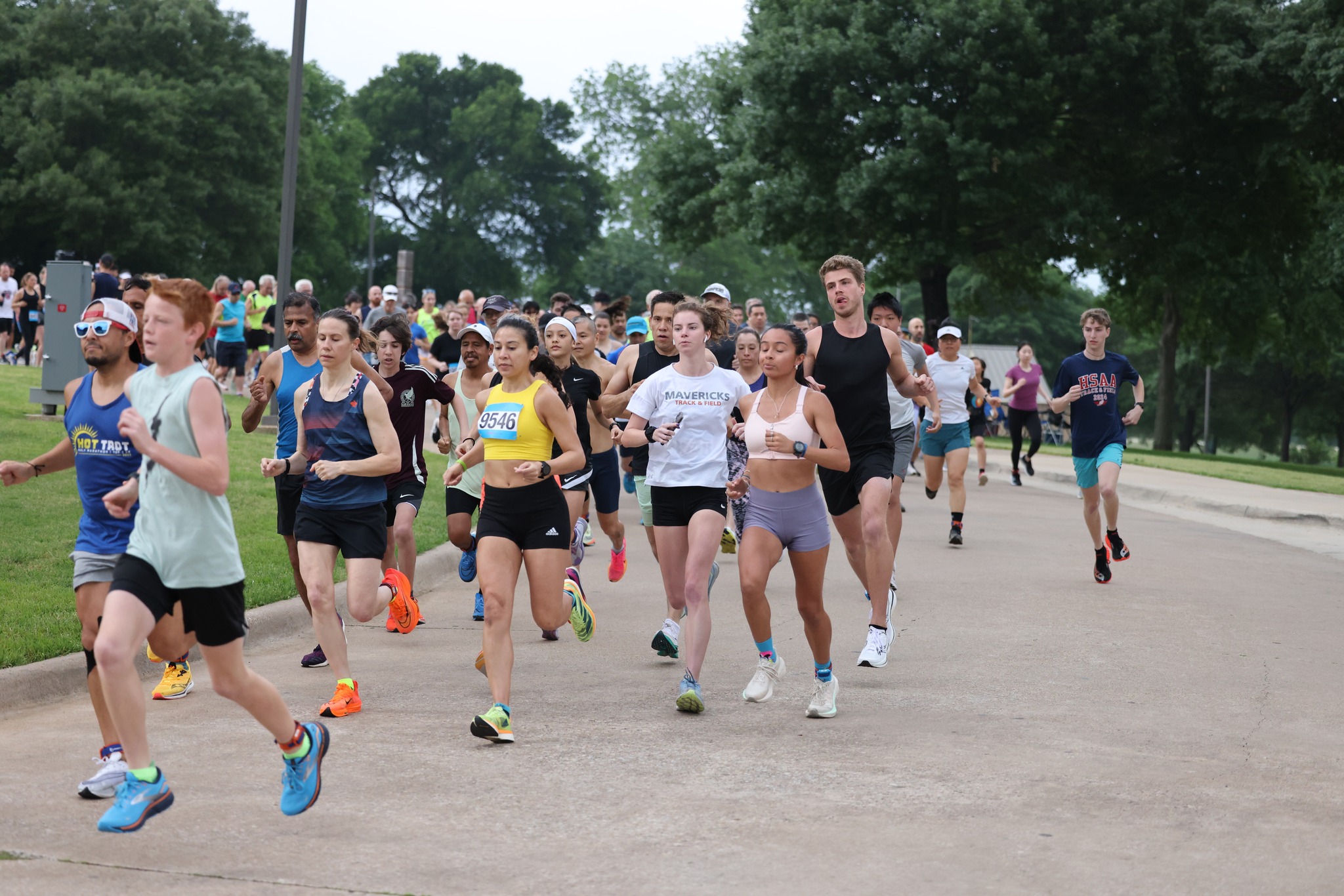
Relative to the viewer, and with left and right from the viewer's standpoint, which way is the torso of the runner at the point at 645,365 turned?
facing the viewer

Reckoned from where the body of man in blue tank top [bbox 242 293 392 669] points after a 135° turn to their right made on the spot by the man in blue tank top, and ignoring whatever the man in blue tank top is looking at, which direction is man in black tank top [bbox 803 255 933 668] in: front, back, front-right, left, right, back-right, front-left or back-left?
right

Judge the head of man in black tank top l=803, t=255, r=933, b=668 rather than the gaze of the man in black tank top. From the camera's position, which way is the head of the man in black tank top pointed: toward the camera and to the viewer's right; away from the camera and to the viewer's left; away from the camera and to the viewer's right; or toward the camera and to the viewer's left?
toward the camera and to the viewer's left

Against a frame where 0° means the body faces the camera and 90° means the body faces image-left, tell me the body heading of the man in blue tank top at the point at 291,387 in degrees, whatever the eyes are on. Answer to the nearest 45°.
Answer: approximately 45°

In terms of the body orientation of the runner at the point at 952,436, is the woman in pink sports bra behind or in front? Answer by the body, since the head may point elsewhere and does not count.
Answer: in front

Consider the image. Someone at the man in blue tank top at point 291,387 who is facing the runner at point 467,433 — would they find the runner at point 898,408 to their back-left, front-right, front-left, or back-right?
front-right

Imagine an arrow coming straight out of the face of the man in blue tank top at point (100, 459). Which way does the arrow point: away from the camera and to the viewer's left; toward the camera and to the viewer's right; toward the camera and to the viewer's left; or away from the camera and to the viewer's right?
toward the camera and to the viewer's left

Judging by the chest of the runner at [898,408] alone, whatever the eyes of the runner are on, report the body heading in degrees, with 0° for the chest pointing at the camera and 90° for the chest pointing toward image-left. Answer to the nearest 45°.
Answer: approximately 45°

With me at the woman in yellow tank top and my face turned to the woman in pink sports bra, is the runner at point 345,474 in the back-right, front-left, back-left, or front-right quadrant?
back-left

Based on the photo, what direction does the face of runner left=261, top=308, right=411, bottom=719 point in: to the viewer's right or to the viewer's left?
to the viewer's left

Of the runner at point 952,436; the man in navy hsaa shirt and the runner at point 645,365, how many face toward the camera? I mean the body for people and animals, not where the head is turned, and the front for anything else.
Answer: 3

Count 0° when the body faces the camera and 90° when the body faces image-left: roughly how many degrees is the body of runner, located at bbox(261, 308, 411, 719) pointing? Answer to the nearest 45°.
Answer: approximately 45°

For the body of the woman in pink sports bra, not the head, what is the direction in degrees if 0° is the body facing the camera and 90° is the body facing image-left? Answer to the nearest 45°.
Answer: approximately 45°

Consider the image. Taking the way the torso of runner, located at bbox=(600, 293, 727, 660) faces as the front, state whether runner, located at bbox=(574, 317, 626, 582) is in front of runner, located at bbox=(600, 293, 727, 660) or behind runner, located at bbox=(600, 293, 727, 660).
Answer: behind

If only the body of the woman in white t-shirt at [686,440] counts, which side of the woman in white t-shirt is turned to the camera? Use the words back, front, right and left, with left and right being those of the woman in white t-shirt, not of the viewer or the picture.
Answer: front

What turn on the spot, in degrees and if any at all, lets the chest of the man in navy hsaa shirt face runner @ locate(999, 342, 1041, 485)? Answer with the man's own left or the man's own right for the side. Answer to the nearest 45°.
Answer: approximately 180°

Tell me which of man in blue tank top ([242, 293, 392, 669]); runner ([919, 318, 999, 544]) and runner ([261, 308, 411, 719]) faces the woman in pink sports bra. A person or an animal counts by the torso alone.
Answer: runner ([919, 318, 999, 544])

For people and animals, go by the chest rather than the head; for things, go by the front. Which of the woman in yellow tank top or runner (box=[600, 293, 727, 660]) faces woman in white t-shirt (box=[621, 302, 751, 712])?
the runner

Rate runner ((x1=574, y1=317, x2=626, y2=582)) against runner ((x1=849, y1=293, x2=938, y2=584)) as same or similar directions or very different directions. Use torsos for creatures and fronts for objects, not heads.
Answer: same or similar directions

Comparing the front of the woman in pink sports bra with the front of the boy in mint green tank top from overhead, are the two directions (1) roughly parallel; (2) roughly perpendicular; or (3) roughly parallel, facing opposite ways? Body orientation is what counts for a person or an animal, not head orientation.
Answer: roughly parallel
